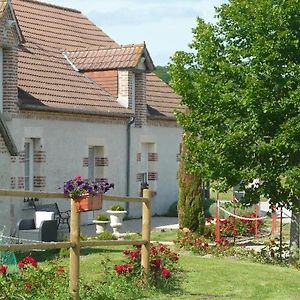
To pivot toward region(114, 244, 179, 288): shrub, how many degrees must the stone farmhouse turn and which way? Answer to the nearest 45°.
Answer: approximately 45° to its right

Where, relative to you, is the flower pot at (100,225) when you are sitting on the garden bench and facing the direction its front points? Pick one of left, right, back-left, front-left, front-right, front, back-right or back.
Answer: front-left

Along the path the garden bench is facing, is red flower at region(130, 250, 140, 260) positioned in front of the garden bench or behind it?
in front

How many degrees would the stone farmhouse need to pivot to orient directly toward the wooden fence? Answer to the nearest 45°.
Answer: approximately 45° to its right

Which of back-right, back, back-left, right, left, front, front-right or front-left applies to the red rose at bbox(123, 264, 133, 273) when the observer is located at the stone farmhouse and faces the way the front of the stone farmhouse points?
front-right

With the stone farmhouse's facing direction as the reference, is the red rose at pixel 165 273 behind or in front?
in front

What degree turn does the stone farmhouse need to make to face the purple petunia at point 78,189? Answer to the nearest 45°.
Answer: approximately 45° to its right

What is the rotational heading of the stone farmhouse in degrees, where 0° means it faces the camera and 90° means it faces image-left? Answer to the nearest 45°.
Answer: approximately 315°

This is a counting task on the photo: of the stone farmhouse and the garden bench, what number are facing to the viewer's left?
0
